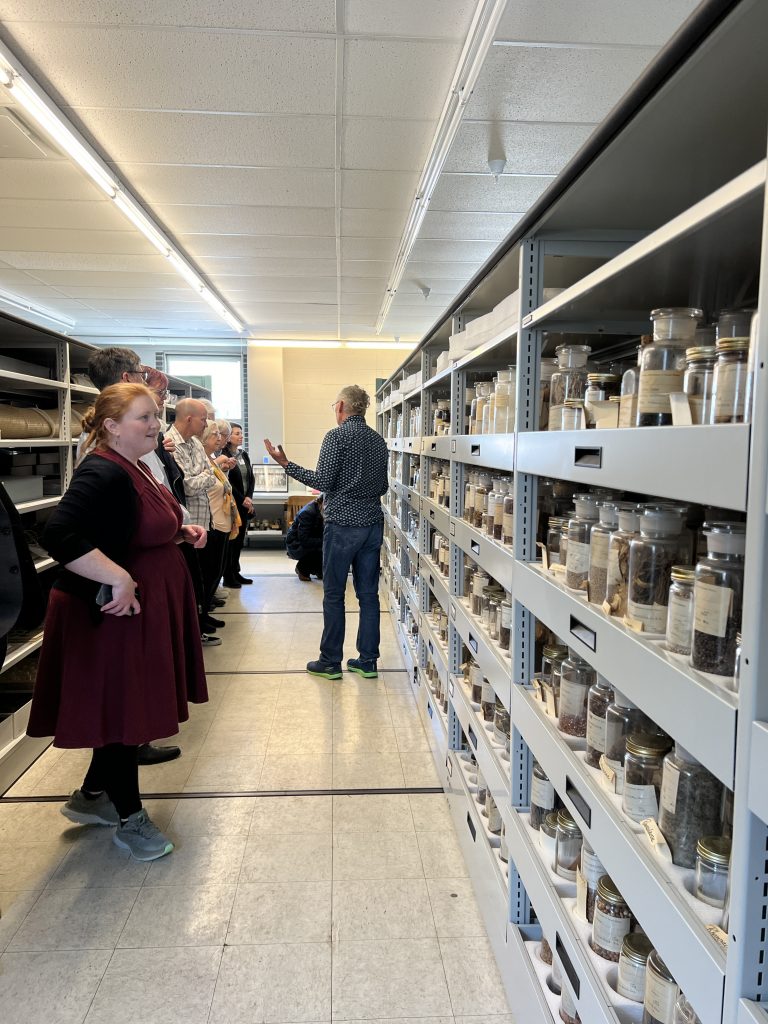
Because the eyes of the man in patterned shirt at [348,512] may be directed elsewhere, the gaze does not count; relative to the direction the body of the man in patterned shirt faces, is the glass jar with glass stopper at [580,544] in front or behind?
behind

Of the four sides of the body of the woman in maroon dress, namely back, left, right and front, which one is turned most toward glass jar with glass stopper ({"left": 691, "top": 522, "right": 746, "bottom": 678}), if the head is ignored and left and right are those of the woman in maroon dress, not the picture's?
front

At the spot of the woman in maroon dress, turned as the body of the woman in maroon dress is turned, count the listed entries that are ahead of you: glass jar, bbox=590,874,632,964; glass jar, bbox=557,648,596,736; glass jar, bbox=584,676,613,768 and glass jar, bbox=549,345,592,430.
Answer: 4

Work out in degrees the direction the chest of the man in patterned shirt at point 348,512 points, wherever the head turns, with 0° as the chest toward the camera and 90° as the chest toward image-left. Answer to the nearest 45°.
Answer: approximately 135°

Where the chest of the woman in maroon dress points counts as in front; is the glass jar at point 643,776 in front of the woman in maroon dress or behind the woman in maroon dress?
in front

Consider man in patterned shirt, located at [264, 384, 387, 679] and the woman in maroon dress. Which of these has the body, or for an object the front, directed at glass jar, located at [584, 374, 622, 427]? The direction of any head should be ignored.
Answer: the woman in maroon dress

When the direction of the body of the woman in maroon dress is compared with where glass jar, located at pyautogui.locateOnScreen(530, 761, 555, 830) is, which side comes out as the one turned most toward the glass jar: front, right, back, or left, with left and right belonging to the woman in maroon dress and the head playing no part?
front

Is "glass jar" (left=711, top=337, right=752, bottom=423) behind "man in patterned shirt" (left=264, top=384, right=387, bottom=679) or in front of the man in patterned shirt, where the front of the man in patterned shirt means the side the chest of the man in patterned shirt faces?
behind

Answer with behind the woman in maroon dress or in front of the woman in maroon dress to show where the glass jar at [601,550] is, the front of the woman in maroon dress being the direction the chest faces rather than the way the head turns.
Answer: in front

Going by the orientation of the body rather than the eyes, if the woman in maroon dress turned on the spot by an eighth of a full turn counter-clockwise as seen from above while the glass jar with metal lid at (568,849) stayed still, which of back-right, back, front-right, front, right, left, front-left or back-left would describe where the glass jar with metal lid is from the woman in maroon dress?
front-right

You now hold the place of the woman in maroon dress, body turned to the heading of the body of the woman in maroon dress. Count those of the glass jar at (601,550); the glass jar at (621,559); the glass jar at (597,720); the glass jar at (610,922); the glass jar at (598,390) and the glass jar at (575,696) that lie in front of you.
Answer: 6

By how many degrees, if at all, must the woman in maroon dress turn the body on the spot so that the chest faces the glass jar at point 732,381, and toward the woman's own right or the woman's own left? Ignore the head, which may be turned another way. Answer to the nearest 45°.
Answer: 0° — they already face it

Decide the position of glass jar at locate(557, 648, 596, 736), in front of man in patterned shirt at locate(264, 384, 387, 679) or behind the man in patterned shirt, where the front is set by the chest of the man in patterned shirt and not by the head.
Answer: behind

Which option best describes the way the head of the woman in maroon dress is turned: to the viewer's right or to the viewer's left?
to the viewer's right
